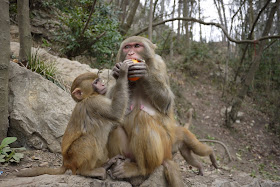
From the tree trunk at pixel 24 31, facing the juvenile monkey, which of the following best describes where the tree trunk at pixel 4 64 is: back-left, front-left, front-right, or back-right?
front-right

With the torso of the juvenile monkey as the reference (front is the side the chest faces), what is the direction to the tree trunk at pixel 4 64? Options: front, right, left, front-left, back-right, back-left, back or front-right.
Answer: back-left

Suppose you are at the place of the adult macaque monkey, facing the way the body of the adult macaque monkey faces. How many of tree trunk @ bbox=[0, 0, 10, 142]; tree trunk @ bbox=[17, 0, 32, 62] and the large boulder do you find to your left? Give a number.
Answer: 0

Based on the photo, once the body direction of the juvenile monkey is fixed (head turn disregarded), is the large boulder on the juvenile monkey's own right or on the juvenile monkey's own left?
on the juvenile monkey's own left

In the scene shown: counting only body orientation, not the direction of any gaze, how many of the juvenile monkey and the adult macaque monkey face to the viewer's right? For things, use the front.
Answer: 1

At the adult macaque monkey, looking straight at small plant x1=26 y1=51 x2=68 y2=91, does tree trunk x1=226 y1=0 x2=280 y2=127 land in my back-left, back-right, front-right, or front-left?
front-right

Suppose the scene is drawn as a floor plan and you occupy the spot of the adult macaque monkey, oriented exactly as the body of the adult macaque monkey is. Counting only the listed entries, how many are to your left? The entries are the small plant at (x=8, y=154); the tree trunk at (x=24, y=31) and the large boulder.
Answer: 0

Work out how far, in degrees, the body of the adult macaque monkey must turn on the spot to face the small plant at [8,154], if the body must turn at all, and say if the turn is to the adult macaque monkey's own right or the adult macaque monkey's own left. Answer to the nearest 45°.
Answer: approximately 45° to the adult macaque monkey's own right

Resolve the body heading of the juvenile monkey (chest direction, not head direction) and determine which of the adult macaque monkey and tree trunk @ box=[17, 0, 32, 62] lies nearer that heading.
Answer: the adult macaque monkey

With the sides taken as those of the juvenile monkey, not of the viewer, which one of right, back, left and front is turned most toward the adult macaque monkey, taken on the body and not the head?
front

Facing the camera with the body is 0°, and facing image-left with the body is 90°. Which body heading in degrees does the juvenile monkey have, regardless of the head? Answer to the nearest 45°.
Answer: approximately 270°

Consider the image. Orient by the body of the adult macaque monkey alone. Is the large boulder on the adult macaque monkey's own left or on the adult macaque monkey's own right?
on the adult macaque monkey's own right

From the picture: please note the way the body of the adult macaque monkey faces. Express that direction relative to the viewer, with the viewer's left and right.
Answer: facing the viewer and to the left of the viewer

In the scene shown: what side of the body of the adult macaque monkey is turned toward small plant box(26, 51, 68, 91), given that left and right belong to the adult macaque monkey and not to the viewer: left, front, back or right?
right
